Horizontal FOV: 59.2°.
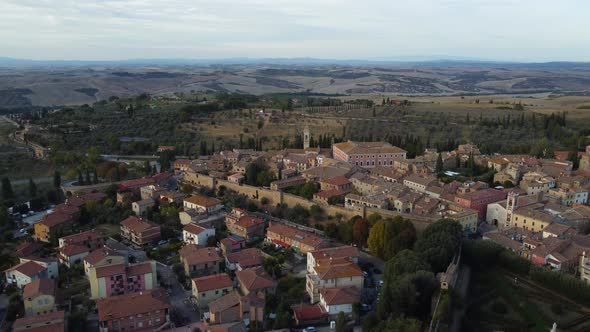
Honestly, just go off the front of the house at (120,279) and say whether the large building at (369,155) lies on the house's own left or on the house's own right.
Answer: on the house's own left

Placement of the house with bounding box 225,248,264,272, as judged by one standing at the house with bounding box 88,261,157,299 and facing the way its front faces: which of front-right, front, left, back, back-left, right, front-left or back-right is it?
left

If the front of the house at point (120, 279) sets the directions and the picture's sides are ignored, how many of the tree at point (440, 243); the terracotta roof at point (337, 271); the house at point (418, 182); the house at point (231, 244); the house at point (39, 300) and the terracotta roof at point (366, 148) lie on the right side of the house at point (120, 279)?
1

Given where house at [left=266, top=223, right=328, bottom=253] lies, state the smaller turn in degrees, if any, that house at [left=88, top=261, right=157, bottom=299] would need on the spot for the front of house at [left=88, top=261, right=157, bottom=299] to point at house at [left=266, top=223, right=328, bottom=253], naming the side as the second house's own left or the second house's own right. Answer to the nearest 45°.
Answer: approximately 90° to the second house's own left

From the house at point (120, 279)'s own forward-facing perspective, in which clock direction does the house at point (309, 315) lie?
the house at point (309, 315) is roughly at 10 o'clock from the house at point (120, 279).

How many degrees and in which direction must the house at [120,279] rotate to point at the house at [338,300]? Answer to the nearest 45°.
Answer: approximately 45° to its left

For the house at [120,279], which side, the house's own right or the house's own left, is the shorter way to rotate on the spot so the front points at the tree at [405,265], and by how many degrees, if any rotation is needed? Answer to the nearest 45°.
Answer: approximately 90° to the house's own left

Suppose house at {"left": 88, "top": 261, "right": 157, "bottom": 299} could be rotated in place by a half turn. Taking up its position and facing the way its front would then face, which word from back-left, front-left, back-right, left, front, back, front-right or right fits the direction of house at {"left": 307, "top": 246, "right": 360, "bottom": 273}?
right

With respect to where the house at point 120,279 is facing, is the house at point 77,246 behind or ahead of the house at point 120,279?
behind

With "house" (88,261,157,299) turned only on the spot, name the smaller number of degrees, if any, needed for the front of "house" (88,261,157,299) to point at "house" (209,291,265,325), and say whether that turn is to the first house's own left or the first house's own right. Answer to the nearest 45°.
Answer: approximately 45° to the first house's own left

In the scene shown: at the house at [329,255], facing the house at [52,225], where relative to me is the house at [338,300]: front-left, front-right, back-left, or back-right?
back-left

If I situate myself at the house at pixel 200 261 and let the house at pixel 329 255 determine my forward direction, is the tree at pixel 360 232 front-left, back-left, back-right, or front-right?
front-left

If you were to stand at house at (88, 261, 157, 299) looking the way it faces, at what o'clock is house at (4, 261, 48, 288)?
house at (4, 261, 48, 288) is roughly at 4 o'clock from house at (88, 261, 157, 299).

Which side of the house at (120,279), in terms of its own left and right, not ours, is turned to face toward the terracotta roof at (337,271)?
left

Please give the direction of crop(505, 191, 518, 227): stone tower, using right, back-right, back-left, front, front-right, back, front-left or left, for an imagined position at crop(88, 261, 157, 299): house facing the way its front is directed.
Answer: left

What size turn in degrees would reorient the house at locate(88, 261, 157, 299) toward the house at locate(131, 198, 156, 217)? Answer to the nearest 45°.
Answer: approximately 180°

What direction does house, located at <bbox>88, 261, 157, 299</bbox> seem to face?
toward the camera

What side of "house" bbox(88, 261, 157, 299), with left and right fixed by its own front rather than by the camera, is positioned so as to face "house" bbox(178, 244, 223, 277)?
left

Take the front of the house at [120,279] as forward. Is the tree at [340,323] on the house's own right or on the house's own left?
on the house's own left

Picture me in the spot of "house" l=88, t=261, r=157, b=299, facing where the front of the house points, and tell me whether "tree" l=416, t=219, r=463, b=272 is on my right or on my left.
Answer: on my left
